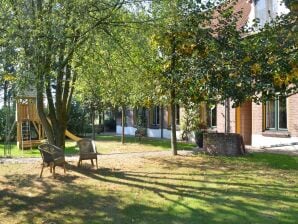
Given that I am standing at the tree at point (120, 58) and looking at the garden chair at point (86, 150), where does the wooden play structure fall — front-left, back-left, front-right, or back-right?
front-right

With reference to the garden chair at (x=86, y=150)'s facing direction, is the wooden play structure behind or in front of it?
behind

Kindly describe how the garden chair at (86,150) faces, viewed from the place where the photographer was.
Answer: facing the viewer and to the right of the viewer

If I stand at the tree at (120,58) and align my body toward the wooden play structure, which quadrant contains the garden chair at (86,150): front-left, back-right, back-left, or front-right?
front-left

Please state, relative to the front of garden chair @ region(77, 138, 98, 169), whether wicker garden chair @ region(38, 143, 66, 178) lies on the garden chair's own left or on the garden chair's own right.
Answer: on the garden chair's own right
